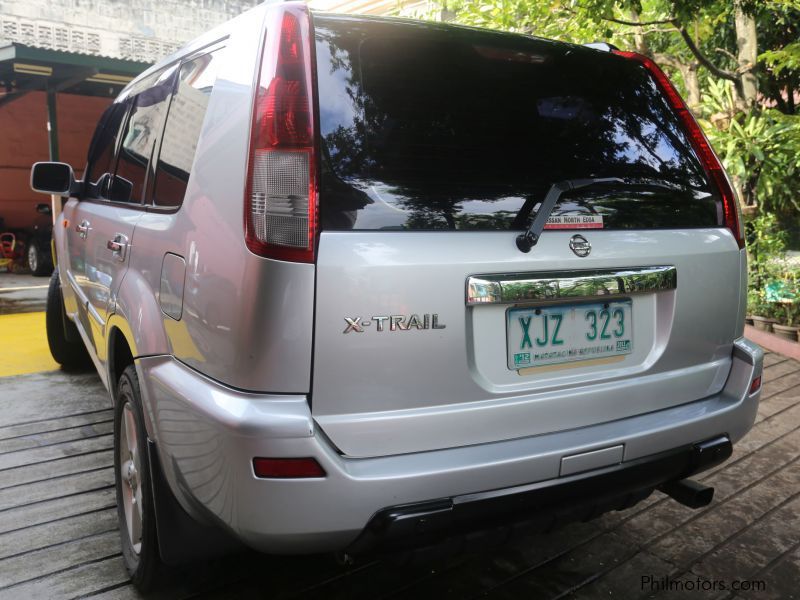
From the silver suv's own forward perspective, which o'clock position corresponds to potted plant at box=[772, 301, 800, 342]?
The potted plant is roughly at 3 o'clock from the silver suv.

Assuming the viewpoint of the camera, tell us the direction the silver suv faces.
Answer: facing away from the viewer and to the left of the viewer
